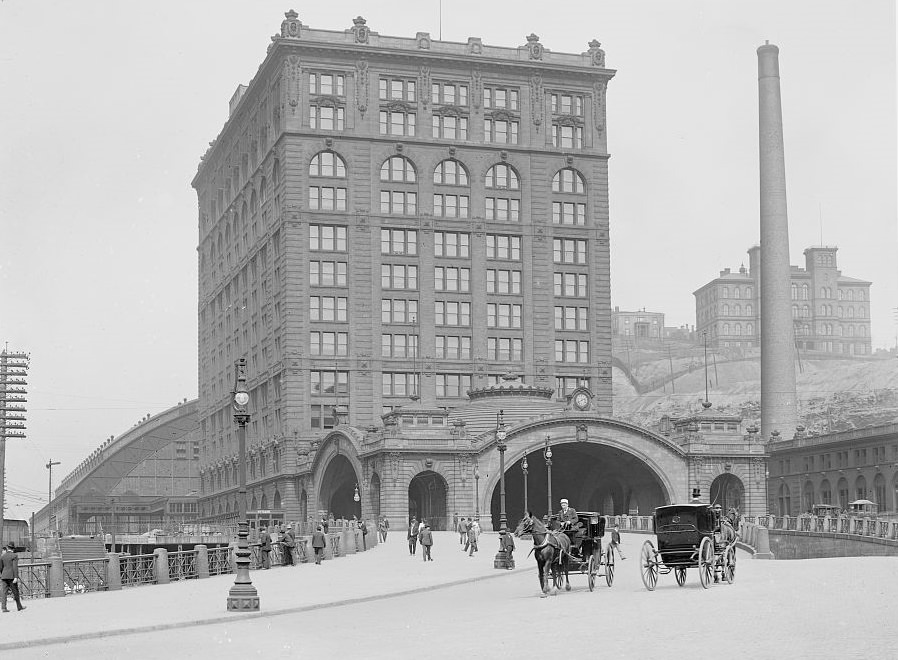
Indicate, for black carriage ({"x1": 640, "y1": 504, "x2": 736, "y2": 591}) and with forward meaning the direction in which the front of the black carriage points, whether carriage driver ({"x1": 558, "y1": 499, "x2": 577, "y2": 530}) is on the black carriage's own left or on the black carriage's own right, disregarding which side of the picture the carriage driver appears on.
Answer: on the black carriage's own left

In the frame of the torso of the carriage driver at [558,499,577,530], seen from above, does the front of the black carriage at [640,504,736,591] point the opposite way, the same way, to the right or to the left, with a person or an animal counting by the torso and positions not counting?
the opposite way

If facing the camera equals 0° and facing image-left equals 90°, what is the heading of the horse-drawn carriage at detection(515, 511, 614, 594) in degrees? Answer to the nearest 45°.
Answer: approximately 45°

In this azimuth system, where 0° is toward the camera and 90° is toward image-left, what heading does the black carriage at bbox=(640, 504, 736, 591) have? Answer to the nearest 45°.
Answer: approximately 225°

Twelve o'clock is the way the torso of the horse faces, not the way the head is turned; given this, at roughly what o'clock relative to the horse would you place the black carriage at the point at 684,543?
The black carriage is roughly at 7 o'clock from the horse.

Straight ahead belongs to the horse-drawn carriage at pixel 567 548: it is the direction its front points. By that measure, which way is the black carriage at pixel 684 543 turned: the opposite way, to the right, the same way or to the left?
the opposite way

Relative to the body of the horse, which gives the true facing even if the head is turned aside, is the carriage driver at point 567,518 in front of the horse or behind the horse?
behind

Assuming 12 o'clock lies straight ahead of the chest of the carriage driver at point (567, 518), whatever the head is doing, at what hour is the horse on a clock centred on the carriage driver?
The horse is roughly at 11 o'clock from the carriage driver.

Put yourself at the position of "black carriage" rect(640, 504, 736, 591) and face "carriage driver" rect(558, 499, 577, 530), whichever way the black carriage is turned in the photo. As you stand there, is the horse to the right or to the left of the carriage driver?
left

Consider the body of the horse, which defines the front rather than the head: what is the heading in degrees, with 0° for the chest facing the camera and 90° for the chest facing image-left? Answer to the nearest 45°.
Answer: approximately 45°

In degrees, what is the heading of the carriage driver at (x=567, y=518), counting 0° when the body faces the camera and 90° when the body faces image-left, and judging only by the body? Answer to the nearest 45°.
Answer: approximately 45°

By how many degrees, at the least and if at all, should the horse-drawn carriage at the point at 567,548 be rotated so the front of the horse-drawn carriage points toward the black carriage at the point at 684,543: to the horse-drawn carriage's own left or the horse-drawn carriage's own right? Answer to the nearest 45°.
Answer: approximately 135° to the horse-drawn carriage's own left
